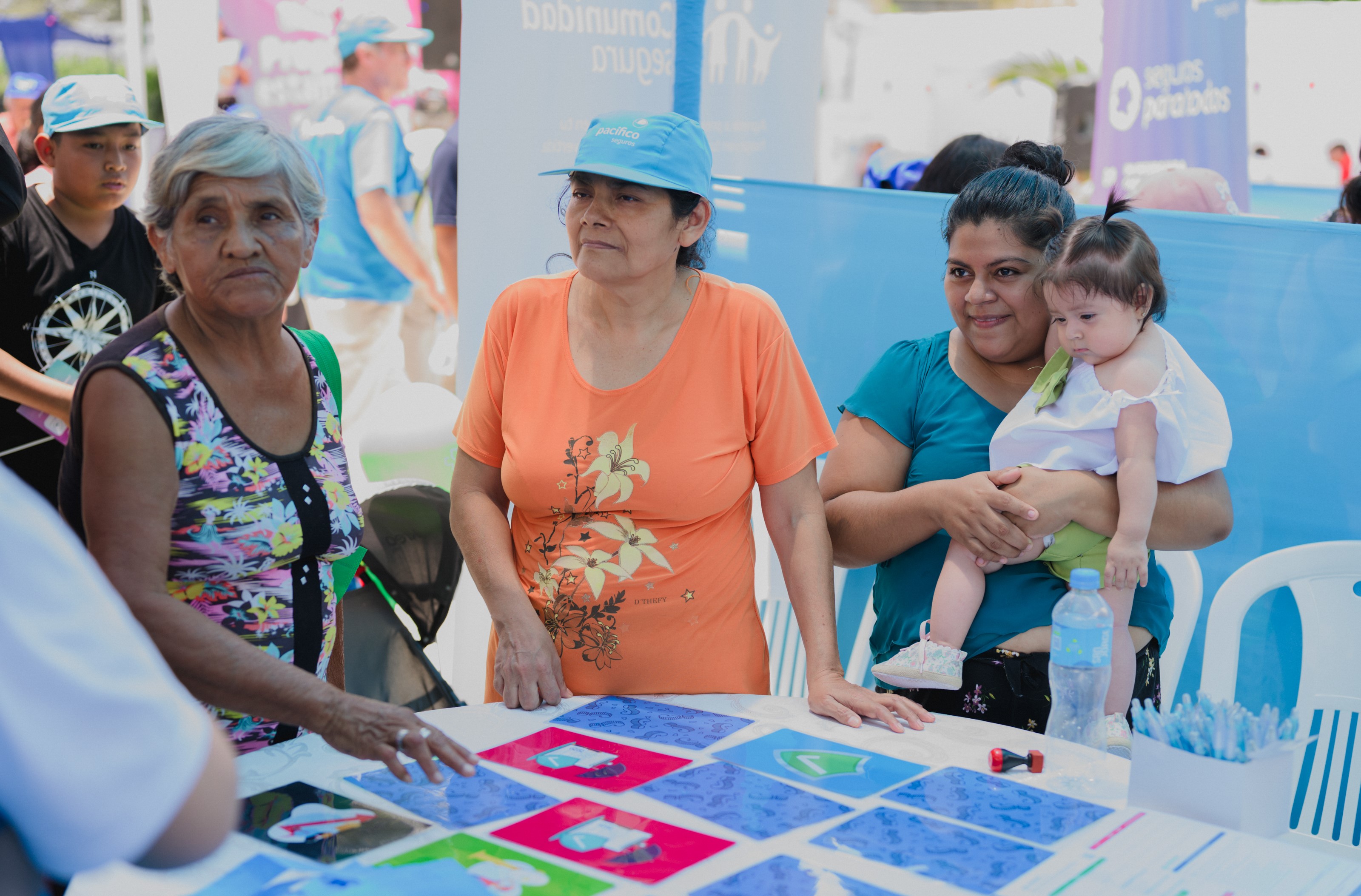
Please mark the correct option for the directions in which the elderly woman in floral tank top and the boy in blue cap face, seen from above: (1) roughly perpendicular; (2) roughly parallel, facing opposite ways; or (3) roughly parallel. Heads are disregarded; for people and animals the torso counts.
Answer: roughly parallel

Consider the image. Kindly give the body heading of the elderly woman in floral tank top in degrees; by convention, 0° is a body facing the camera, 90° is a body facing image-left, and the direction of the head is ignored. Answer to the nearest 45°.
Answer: approximately 315°

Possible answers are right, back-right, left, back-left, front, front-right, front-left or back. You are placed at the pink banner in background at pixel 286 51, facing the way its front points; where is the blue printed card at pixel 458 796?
front

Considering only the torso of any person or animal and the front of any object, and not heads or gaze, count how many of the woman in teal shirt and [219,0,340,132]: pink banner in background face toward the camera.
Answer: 2

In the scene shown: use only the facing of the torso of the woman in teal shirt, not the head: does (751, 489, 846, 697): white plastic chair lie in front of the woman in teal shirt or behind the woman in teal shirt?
behind

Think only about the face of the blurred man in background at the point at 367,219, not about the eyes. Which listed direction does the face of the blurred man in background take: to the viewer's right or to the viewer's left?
to the viewer's right

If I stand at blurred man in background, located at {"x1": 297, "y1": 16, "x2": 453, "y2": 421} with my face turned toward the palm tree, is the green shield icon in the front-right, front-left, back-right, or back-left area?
back-right

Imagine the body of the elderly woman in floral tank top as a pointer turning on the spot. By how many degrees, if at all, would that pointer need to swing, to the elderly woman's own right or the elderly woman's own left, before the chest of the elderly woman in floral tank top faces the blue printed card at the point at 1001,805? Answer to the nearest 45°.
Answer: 0° — they already face it

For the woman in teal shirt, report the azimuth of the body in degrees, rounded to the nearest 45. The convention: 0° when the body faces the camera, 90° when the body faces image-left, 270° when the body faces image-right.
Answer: approximately 0°

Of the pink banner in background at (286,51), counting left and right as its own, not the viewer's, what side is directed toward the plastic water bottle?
front

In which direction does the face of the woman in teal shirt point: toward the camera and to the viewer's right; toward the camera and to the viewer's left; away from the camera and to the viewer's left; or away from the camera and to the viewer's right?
toward the camera and to the viewer's left

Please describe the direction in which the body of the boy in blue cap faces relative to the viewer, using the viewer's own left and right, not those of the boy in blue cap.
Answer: facing the viewer and to the right of the viewer

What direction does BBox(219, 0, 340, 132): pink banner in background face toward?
toward the camera
